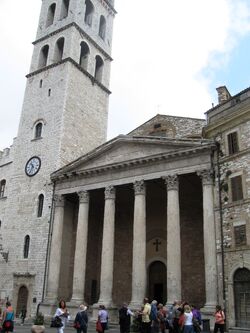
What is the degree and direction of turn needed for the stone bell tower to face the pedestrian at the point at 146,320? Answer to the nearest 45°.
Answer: approximately 45° to its left

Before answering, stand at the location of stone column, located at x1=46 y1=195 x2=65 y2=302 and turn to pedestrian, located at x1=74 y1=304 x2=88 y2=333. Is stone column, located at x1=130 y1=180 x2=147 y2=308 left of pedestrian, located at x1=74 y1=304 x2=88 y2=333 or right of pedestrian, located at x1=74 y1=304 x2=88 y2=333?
left

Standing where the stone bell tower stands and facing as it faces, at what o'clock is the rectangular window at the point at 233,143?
The rectangular window is roughly at 9 o'clock from the stone bell tower.

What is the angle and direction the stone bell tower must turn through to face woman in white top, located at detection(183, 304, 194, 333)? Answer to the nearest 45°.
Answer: approximately 45° to its left

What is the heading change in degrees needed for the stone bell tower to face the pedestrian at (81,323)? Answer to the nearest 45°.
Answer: approximately 45° to its left

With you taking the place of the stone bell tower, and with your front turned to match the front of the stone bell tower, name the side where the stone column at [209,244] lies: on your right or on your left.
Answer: on your left

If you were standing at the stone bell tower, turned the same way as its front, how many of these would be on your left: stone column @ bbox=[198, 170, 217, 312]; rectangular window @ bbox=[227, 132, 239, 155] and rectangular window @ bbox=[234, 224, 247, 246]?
3

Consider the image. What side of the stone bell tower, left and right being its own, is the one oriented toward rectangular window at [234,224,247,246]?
left

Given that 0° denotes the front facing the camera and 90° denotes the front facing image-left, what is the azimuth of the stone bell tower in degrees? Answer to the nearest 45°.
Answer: approximately 45°
